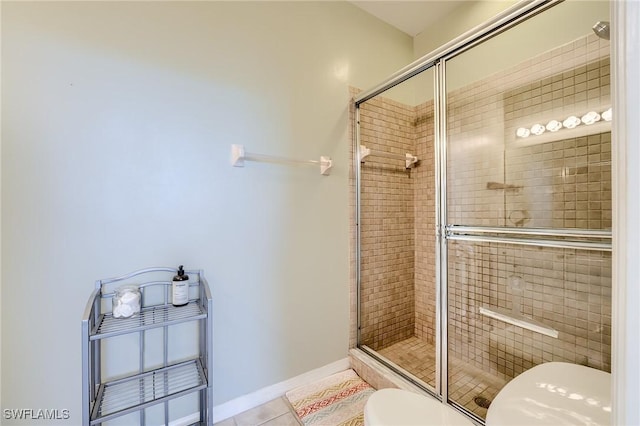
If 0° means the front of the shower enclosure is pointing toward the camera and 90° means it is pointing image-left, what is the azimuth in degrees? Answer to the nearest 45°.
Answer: approximately 45°

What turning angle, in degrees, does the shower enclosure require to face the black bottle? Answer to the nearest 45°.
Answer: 0° — it already faces it
